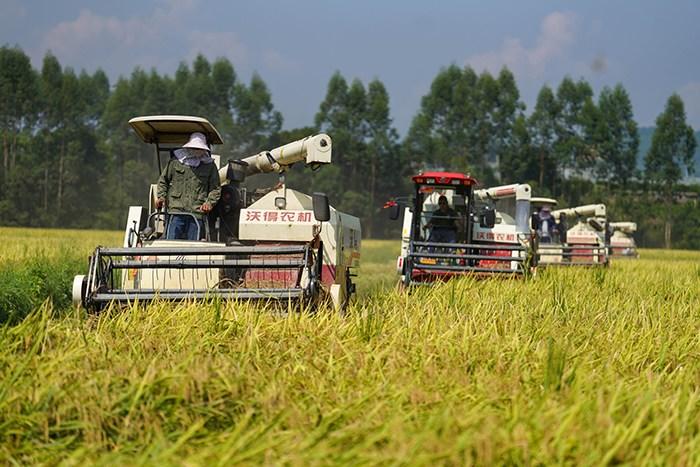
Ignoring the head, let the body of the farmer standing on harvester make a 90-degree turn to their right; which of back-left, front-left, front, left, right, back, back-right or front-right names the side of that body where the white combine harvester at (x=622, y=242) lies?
back-right

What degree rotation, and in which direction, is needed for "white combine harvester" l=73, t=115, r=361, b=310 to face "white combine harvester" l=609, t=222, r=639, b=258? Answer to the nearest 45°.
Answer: approximately 135° to its left

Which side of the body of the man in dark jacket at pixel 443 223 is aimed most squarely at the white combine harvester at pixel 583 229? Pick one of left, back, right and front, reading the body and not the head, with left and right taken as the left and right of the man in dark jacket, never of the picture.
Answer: back

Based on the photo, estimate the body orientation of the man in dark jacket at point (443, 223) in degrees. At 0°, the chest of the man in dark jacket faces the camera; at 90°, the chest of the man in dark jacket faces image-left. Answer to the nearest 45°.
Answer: approximately 0°

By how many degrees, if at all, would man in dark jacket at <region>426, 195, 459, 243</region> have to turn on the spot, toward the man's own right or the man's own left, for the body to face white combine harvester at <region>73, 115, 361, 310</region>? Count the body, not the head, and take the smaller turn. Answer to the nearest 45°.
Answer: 0° — they already face it

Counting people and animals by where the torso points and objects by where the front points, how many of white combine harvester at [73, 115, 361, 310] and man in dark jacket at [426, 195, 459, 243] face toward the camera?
2

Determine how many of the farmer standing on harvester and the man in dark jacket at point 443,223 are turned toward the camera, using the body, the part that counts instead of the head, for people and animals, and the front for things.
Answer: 2

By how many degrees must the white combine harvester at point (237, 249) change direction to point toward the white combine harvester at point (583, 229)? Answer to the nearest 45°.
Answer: approximately 135° to its left
